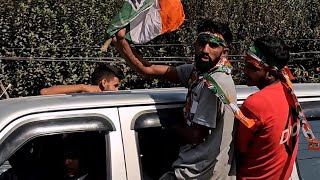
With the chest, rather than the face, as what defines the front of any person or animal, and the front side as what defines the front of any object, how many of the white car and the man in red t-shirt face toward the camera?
0

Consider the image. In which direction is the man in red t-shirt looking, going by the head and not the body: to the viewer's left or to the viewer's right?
to the viewer's left

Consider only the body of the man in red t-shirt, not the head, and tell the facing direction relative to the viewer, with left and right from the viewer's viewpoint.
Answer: facing away from the viewer and to the left of the viewer

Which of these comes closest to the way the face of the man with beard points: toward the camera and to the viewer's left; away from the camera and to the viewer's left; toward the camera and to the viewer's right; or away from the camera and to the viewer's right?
toward the camera and to the viewer's left

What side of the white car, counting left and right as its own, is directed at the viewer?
left

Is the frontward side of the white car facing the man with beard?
no

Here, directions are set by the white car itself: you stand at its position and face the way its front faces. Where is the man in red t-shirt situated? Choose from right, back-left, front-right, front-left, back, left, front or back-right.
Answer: back
